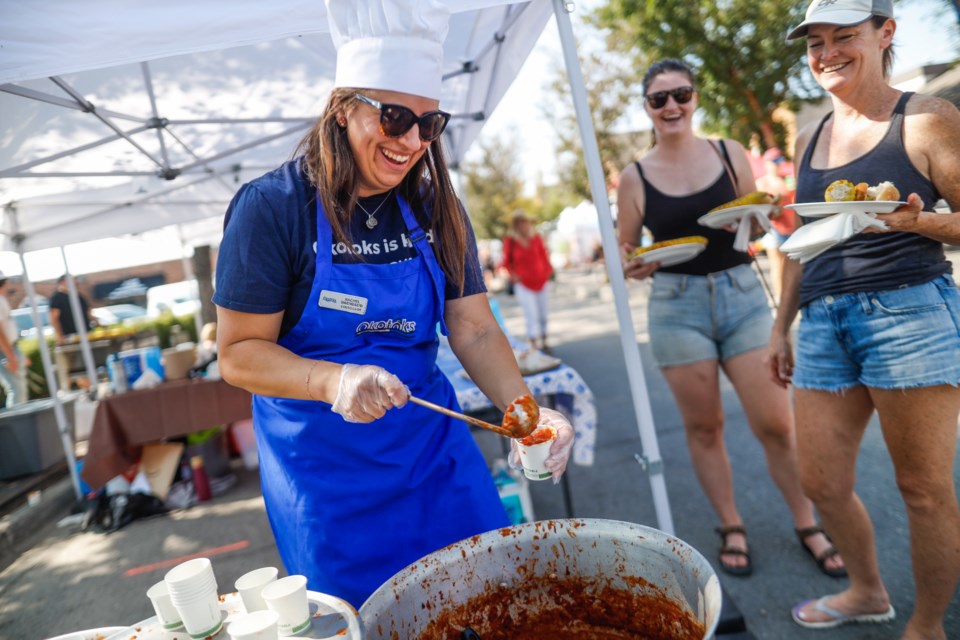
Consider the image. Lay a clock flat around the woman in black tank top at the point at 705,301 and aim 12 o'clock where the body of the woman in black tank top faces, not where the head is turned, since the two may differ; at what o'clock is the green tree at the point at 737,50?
The green tree is roughly at 6 o'clock from the woman in black tank top.

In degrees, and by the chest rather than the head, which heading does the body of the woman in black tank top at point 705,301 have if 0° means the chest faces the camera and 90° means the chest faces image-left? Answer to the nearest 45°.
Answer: approximately 0°

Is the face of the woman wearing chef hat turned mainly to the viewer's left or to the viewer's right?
to the viewer's right

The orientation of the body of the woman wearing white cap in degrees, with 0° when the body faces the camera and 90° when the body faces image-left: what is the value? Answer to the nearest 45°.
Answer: approximately 45°

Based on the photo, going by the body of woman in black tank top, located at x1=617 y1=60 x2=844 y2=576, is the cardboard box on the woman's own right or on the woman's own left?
on the woman's own right

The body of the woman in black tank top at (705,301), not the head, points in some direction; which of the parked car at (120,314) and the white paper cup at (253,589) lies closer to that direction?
the white paper cup

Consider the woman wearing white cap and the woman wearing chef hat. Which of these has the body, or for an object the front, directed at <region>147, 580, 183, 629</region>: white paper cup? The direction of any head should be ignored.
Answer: the woman wearing white cap
